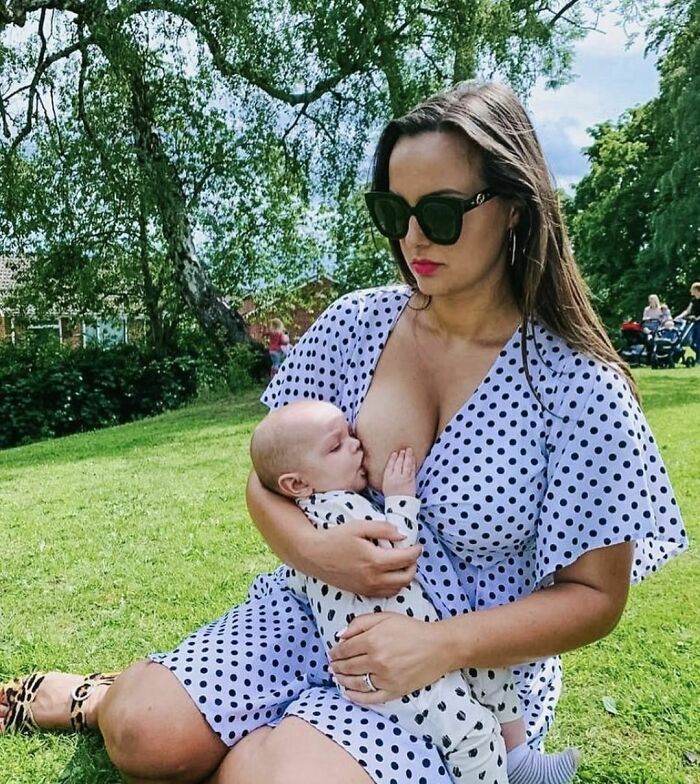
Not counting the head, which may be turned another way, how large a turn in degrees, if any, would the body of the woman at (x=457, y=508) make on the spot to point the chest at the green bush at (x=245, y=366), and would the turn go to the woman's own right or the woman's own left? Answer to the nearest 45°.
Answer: approximately 135° to the woman's own right

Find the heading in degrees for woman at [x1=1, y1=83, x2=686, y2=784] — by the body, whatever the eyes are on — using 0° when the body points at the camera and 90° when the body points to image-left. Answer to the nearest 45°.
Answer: approximately 45°

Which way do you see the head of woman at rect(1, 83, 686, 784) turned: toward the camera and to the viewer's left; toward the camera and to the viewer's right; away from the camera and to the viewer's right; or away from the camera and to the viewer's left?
toward the camera and to the viewer's left

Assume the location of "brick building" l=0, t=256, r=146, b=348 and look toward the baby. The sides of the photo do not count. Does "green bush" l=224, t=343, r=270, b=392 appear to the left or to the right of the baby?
left
